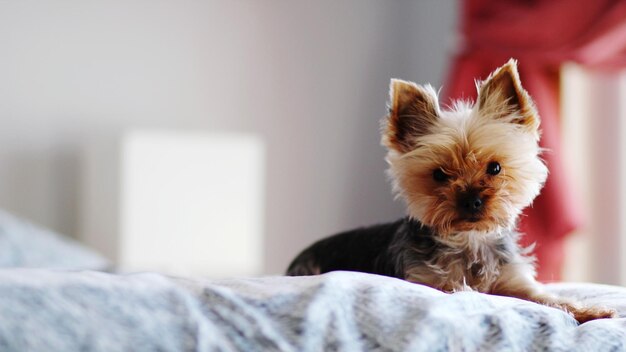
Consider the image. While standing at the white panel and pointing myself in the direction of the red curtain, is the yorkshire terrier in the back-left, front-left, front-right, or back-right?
front-right

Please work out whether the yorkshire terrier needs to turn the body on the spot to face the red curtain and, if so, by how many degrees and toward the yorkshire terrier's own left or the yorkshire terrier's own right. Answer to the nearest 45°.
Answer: approximately 135° to the yorkshire terrier's own left

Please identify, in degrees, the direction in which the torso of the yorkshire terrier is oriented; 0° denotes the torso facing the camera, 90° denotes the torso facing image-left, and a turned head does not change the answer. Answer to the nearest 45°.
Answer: approximately 315°

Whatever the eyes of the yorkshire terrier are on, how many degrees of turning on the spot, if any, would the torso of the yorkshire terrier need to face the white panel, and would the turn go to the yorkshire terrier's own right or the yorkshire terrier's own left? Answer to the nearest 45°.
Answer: approximately 180°
